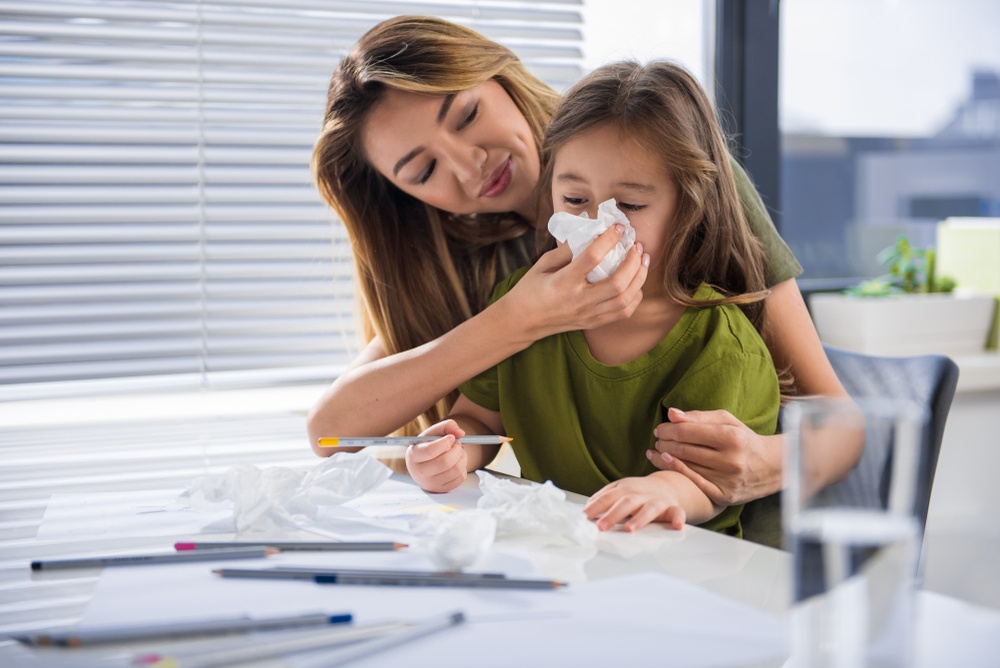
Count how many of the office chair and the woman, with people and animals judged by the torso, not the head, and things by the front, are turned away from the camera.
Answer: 0

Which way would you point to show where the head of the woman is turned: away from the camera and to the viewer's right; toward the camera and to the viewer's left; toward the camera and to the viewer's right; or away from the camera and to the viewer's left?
toward the camera and to the viewer's right

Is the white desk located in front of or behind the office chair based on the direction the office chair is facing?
in front

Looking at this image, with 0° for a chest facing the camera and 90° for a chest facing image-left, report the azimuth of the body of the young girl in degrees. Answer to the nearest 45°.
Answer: approximately 45°

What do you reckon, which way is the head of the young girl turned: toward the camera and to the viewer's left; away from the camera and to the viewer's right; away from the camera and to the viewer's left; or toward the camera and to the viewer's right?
toward the camera and to the viewer's left

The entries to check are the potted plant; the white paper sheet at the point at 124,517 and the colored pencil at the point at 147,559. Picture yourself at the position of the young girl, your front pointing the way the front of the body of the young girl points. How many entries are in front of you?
2

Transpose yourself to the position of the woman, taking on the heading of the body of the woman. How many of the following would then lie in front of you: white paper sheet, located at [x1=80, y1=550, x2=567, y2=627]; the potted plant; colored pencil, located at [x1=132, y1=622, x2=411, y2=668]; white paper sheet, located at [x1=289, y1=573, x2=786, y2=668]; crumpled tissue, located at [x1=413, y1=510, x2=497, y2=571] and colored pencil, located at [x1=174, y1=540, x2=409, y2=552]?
5

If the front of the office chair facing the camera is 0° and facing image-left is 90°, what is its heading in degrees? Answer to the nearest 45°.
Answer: approximately 45°
